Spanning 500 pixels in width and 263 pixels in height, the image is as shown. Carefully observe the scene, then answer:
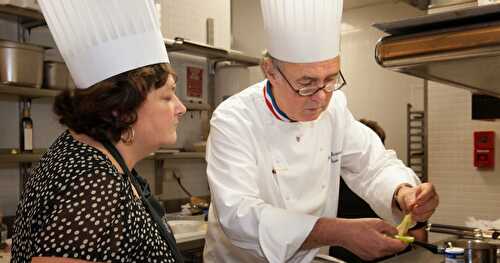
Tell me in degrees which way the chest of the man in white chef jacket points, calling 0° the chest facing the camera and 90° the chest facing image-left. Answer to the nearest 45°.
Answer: approximately 315°

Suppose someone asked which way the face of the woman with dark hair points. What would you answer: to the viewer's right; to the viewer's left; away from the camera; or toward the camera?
to the viewer's right

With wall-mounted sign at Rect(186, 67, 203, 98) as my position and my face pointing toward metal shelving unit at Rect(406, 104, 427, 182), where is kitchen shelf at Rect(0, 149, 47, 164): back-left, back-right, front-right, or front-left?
back-right

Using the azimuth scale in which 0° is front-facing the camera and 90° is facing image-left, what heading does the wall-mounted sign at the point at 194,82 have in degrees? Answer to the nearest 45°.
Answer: approximately 0°

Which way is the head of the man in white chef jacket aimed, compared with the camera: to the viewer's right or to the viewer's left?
to the viewer's right

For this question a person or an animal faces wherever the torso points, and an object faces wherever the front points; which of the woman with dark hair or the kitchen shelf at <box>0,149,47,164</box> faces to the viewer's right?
the woman with dark hair

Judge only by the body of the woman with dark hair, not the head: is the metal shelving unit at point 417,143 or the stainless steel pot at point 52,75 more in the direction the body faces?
the metal shelving unit

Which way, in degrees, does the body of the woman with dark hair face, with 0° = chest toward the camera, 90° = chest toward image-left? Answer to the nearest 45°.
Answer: approximately 270°
